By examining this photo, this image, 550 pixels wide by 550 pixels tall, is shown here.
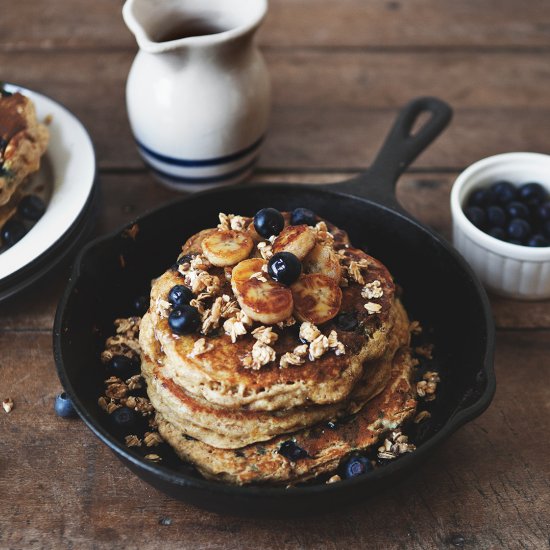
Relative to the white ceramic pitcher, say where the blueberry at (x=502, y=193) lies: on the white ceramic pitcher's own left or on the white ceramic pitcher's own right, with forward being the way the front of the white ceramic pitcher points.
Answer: on the white ceramic pitcher's own left

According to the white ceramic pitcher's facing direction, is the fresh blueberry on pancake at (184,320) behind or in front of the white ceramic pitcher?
in front

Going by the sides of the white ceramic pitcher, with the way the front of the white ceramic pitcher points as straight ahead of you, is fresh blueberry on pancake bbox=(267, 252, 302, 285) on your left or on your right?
on your left

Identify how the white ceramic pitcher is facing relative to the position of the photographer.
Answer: facing the viewer and to the left of the viewer

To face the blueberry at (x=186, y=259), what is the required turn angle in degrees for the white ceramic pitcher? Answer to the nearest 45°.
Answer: approximately 45° to its left

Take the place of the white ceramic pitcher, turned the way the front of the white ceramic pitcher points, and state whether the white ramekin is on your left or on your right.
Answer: on your left

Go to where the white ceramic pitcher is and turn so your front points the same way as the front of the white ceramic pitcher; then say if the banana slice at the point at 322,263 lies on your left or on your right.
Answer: on your left

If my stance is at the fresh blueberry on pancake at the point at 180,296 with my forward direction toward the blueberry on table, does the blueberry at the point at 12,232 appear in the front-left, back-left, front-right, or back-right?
front-right

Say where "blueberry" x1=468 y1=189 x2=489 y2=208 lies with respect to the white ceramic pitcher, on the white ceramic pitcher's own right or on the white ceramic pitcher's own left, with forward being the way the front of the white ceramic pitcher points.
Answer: on the white ceramic pitcher's own left
